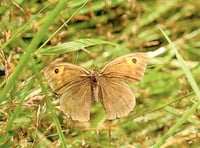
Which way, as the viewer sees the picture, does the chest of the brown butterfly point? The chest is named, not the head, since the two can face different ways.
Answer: away from the camera
